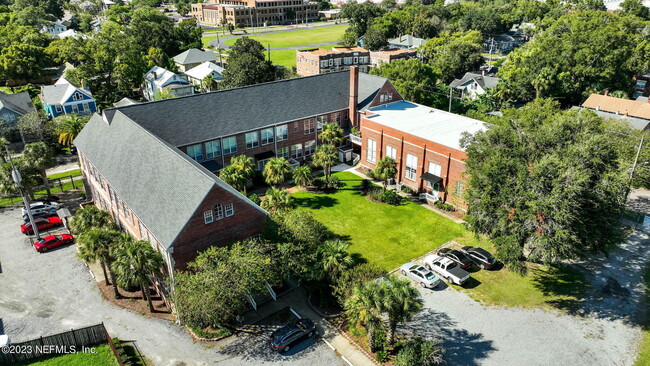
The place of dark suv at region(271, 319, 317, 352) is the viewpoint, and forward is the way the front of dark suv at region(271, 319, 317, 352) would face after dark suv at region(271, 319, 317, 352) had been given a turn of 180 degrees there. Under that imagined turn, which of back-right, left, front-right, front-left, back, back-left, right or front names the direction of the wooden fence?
front-right

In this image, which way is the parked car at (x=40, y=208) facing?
to the viewer's right

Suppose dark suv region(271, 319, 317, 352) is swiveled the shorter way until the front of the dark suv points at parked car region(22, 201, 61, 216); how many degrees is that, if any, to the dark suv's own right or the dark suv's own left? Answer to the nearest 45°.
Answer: approximately 90° to the dark suv's own left

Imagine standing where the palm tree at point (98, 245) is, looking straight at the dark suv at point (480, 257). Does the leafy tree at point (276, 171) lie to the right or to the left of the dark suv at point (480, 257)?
left

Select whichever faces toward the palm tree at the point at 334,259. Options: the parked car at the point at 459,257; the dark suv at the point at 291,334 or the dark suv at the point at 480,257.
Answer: the dark suv at the point at 291,334

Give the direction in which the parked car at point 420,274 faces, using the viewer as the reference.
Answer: facing away from the viewer and to the left of the viewer

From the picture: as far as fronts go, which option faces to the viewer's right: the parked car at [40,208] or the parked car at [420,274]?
the parked car at [40,208]

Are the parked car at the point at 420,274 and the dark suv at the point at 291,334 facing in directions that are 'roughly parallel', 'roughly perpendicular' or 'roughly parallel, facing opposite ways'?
roughly perpendicular

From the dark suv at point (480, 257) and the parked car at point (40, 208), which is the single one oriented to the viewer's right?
the parked car

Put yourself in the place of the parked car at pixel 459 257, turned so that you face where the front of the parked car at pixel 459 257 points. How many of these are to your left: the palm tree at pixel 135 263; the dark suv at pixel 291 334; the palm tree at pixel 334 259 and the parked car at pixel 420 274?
4
